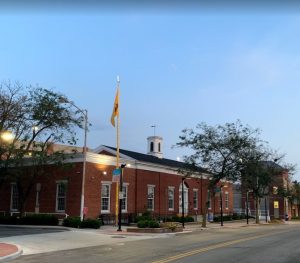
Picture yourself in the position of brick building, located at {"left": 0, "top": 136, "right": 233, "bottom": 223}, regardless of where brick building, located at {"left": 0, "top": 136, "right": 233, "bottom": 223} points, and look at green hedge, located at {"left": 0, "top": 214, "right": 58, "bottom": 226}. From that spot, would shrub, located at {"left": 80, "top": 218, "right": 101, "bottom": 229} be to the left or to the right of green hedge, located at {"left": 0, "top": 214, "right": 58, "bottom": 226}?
left

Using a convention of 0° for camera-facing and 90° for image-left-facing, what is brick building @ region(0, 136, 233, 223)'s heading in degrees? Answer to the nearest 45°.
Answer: approximately 315°

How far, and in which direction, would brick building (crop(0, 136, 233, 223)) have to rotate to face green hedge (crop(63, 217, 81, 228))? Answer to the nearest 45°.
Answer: approximately 45° to its right

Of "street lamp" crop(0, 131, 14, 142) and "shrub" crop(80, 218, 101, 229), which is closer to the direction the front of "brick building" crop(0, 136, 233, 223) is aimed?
the shrub

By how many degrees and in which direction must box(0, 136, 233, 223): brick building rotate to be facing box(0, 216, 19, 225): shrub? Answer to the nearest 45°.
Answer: approximately 90° to its right

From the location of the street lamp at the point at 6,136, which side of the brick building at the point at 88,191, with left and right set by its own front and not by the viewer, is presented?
right

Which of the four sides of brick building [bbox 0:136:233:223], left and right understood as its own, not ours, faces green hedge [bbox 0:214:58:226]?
right
